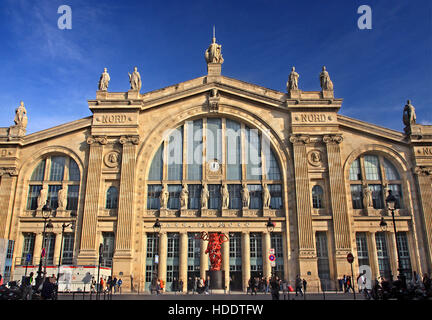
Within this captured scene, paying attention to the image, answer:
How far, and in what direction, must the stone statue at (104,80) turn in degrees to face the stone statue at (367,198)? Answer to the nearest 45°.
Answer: approximately 90° to its left

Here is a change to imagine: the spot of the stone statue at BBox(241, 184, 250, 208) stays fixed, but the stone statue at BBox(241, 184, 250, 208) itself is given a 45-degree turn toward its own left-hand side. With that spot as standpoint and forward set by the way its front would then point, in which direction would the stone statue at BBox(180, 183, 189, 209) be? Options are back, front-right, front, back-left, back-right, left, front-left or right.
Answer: back-right

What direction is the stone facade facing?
toward the camera

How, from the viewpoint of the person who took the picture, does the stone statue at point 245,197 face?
facing the viewer

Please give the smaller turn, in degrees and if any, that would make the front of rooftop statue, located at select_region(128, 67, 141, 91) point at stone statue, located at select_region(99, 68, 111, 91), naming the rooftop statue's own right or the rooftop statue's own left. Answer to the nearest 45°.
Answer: approximately 90° to the rooftop statue's own right

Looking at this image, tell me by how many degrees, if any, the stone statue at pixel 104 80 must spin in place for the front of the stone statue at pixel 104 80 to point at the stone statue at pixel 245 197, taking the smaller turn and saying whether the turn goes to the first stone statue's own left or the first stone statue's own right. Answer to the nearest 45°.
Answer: approximately 90° to the first stone statue's own left

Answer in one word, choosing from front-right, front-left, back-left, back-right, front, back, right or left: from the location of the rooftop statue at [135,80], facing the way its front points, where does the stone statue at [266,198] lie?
left

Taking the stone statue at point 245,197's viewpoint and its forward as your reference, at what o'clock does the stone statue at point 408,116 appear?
the stone statue at point 408,116 is roughly at 9 o'clock from the stone statue at point 245,197.

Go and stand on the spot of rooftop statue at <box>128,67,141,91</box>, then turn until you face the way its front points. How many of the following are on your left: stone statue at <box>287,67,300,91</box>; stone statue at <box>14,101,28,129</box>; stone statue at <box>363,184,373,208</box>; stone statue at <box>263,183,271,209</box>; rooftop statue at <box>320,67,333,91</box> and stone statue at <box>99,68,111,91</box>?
4

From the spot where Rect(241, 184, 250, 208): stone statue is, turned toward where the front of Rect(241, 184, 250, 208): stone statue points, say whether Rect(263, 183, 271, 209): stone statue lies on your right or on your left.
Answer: on your left
